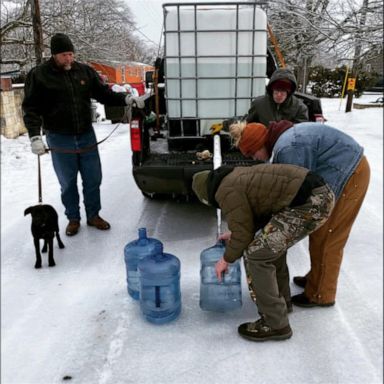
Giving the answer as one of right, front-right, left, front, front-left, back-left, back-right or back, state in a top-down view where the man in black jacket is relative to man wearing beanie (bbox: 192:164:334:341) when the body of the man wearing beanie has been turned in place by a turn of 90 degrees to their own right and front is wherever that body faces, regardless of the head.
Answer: front-left

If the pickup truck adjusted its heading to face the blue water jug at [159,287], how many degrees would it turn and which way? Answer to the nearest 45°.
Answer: approximately 180°

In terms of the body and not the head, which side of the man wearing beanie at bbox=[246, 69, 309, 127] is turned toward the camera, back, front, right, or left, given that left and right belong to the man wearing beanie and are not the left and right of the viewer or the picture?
front

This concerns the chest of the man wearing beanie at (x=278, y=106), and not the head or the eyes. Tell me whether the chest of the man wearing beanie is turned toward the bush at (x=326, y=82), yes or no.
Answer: no

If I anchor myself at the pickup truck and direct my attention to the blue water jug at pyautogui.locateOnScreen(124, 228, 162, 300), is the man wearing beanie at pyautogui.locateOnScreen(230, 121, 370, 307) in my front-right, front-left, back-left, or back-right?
front-left

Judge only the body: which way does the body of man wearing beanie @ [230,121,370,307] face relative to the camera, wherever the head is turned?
to the viewer's left

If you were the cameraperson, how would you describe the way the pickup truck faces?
facing away from the viewer

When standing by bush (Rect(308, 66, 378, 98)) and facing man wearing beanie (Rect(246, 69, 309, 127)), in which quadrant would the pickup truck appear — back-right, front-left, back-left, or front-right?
front-right

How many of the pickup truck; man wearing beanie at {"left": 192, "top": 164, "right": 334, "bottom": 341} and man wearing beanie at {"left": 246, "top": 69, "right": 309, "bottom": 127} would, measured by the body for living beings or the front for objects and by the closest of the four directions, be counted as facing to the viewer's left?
1

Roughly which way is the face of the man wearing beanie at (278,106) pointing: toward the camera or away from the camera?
toward the camera

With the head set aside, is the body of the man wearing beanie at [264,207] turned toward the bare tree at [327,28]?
no

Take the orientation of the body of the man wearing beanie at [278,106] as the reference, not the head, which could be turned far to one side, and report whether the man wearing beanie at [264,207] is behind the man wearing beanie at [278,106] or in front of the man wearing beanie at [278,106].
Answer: in front

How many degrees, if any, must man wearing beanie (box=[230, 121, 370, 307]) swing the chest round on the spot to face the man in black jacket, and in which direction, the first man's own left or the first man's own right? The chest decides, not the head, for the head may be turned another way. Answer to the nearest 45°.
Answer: approximately 45° to the first man's own right

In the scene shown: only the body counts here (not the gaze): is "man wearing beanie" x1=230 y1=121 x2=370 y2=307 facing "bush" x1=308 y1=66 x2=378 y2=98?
no

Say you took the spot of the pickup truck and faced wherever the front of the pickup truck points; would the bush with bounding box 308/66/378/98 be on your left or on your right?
on your right

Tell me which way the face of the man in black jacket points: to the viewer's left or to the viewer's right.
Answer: to the viewer's right

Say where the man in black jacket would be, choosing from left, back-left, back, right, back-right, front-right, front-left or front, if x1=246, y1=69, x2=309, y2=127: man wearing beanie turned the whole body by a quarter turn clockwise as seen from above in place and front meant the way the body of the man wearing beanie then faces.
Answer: front

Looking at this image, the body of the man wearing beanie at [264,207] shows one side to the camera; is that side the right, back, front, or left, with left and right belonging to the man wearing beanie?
left
